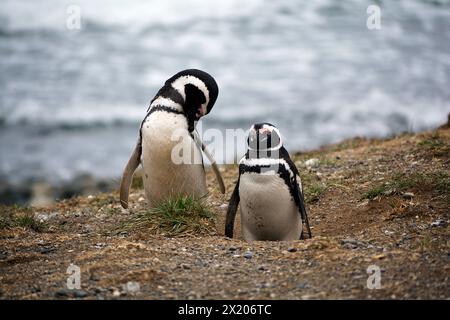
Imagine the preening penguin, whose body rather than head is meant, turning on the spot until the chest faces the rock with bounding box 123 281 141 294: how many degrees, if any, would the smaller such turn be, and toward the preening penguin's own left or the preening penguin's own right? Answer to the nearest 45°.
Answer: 0° — it already faces it

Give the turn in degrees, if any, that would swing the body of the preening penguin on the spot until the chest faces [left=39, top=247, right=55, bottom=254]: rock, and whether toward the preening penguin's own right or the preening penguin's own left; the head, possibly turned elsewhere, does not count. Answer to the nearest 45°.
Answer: approximately 45° to the preening penguin's own right

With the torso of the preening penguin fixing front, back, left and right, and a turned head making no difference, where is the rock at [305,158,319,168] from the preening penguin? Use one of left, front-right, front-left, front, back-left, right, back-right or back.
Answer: back-left

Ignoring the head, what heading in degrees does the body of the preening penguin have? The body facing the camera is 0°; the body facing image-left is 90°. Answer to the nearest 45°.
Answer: approximately 0°

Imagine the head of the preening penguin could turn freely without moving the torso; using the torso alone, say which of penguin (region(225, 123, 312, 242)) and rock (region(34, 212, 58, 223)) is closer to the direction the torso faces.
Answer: the penguin

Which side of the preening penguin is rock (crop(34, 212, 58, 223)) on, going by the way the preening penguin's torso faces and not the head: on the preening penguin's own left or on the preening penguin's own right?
on the preening penguin's own right

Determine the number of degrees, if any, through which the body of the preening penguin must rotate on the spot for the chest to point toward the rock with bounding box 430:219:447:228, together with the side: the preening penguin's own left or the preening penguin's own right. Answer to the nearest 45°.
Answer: approximately 45° to the preening penguin's own left

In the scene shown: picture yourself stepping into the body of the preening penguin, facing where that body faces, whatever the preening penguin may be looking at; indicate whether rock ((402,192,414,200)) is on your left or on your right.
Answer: on your left

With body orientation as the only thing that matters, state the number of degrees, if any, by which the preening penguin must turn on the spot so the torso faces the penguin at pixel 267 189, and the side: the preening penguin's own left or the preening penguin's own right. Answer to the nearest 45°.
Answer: approximately 45° to the preening penguin's own left
